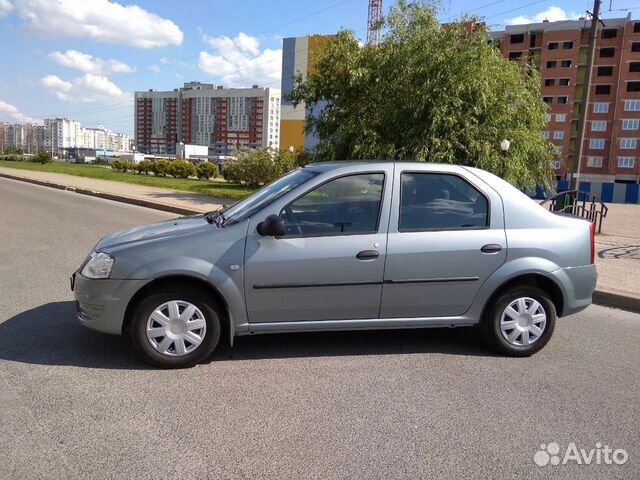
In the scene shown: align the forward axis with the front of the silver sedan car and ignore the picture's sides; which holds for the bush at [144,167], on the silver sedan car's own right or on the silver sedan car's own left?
on the silver sedan car's own right

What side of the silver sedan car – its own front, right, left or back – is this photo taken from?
left

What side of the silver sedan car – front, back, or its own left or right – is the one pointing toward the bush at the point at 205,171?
right

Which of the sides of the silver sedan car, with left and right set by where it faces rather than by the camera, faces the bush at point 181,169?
right

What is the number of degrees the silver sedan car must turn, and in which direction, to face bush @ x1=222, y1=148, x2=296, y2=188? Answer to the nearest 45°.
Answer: approximately 90° to its right

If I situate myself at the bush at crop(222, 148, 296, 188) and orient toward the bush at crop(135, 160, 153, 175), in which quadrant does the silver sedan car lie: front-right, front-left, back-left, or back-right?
back-left

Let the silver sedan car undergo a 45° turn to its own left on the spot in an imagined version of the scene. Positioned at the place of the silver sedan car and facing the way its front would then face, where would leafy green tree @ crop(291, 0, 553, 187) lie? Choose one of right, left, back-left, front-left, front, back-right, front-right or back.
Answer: back-right

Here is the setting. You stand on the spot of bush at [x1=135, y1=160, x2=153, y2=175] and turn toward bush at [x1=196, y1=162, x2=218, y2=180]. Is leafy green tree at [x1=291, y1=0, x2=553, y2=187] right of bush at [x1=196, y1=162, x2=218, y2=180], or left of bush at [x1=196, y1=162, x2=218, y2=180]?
right

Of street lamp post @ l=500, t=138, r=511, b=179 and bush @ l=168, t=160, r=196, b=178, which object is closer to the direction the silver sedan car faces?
the bush

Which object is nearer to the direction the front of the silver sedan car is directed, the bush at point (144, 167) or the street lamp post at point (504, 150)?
the bush

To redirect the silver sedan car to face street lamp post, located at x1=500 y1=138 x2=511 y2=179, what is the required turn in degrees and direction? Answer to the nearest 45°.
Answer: approximately 90° to its right
